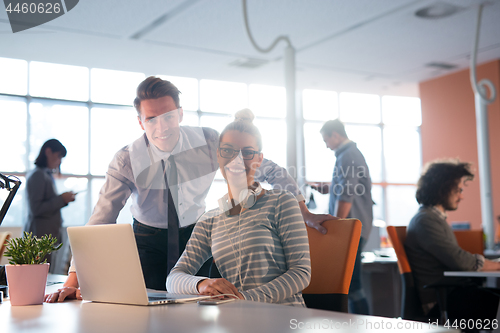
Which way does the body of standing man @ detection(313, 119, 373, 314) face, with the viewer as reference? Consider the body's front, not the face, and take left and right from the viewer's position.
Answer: facing to the left of the viewer

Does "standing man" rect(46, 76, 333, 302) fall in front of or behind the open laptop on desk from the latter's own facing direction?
in front

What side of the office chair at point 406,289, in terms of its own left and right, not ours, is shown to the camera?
right

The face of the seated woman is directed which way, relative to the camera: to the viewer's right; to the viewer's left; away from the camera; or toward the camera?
toward the camera

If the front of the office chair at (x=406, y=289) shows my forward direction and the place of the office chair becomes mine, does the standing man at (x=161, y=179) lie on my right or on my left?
on my right

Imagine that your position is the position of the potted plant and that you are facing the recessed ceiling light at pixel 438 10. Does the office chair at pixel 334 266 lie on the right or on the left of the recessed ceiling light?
right

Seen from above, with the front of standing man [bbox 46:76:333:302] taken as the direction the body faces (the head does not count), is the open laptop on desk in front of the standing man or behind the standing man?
in front

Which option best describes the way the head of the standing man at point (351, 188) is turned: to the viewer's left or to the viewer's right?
to the viewer's left

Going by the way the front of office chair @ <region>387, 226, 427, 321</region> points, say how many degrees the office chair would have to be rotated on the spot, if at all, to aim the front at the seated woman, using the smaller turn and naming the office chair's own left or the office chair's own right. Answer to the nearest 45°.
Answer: approximately 90° to the office chair's own right

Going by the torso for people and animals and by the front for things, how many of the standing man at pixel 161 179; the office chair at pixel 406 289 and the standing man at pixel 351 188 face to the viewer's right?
1

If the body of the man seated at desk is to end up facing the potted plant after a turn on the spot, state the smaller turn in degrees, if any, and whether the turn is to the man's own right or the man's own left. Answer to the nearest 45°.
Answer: approximately 135° to the man's own right

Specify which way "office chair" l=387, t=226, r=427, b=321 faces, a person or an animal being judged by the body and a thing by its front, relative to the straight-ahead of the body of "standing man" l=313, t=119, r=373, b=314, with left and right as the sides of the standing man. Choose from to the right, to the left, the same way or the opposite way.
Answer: the opposite way

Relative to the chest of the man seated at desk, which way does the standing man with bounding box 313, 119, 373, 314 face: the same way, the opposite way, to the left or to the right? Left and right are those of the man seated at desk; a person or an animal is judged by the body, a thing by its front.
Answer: the opposite way
